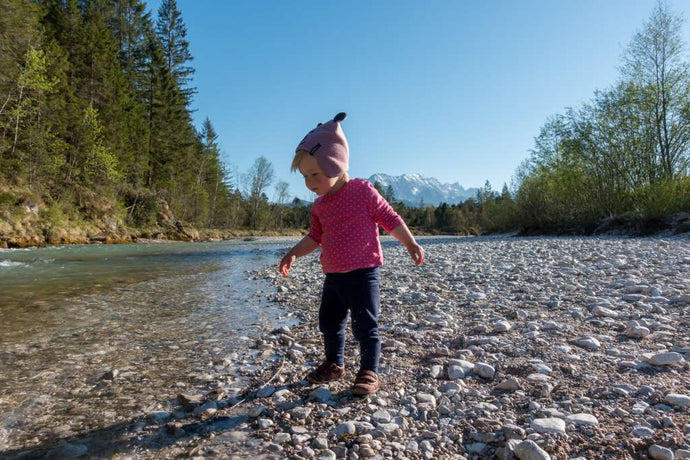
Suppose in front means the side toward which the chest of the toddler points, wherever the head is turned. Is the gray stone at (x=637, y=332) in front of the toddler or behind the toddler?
behind

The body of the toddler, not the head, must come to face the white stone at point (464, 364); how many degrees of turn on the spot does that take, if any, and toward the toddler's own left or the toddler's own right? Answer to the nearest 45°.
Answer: approximately 135° to the toddler's own left

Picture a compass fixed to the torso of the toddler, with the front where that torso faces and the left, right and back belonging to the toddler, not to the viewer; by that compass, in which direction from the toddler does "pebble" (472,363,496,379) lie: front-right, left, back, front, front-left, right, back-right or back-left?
back-left

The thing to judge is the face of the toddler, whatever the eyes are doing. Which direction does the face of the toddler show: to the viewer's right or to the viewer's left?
to the viewer's left

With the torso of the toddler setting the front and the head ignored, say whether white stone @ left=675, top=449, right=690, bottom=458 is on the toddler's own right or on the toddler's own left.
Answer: on the toddler's own left

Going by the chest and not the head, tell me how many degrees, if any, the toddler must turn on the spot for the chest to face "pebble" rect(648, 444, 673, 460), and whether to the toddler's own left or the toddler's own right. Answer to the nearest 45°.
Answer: approximately 90° to the toddler's own left

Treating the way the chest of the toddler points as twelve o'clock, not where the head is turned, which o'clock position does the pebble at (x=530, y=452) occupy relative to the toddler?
The pebble is roughly at 9 o'clock from the toddler.

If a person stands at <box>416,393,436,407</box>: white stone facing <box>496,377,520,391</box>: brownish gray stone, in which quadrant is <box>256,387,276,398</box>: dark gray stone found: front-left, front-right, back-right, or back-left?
back-left

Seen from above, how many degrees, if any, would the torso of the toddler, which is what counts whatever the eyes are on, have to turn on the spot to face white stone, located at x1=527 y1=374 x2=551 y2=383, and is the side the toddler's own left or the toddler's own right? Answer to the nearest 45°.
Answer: approximately 135° to the toddler's own left

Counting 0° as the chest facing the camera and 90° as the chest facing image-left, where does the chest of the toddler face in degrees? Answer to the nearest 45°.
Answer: approximately 45°

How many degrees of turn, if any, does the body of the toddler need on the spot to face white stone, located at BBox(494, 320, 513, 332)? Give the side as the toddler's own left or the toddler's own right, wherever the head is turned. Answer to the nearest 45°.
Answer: approximately 180°

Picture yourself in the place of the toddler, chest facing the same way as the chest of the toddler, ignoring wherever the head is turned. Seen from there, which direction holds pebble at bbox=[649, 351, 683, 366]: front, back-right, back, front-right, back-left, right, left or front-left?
back-left
